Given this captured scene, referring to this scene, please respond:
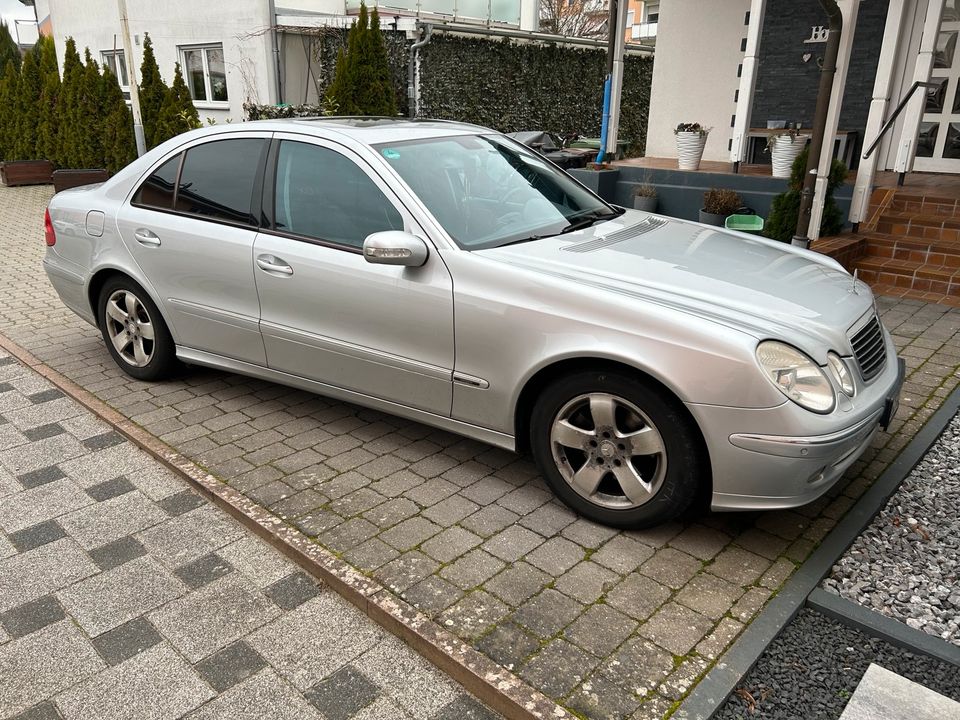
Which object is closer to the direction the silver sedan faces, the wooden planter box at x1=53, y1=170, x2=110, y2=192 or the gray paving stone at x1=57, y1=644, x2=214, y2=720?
the gray paving stone

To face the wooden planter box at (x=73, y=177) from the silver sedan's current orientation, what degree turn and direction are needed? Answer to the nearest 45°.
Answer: approximately 180°

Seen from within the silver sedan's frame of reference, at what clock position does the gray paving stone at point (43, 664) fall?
The gray paving stone is roughly at 3 o'clock from the silver sedan.

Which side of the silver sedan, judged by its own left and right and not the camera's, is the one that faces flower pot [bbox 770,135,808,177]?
left

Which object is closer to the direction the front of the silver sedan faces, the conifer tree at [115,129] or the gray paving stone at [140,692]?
the gray paving stone

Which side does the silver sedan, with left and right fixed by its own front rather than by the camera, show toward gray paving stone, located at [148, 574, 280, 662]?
right

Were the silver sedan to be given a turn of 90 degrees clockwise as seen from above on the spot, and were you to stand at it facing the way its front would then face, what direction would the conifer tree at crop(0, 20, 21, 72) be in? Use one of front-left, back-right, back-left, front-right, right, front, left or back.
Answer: right

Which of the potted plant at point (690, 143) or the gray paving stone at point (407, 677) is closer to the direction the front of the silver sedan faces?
the gray paving stone

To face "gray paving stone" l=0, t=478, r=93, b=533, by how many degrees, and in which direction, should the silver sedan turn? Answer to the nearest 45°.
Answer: approximately 135° to its right

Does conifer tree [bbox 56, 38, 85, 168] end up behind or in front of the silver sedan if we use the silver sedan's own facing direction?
behind

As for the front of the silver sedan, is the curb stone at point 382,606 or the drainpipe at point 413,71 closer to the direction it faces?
the curb stone

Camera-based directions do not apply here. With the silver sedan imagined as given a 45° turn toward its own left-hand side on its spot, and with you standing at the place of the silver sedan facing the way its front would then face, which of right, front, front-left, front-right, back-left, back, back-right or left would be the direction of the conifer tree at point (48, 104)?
back-left

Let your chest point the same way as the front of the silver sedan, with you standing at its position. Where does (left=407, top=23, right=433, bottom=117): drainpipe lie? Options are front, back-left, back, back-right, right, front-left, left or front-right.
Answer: back-left

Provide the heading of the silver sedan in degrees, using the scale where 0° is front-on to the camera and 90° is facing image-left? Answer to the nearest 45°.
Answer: approximately 315°

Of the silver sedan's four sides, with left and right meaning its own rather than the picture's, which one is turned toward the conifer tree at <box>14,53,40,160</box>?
back

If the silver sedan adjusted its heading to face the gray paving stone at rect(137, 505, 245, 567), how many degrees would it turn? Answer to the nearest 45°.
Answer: approximately 135° to its right

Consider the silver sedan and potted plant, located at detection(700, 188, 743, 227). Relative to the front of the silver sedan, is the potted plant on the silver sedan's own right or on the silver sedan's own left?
on the silver sedan's own left
